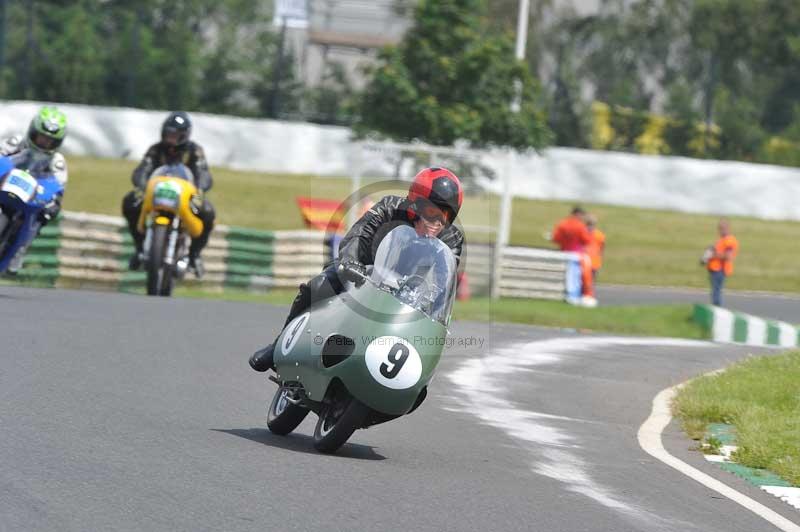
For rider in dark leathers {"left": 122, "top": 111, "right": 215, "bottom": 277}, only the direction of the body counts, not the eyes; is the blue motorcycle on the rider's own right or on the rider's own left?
on the rider's own right

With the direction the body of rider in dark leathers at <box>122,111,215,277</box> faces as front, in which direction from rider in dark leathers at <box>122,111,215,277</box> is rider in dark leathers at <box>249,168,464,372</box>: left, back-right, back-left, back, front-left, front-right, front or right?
front

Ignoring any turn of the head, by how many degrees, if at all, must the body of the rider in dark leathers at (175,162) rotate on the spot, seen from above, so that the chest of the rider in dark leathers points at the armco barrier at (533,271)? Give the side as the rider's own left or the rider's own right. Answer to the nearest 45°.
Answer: approximately 135° to the rider's own left

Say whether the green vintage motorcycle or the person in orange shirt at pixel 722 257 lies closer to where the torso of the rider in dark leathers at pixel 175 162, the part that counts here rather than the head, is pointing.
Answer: the green vintage motorcycle

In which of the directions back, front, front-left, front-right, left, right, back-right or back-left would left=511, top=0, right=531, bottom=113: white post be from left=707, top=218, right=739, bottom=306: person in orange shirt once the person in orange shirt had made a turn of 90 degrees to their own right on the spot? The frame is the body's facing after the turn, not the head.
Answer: front-left

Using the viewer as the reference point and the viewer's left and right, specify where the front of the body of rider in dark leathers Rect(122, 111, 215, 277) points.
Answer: facing the viewer

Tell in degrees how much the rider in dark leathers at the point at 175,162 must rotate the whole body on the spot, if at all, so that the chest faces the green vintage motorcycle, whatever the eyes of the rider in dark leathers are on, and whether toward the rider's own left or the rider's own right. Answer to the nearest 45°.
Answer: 0° — they already face it

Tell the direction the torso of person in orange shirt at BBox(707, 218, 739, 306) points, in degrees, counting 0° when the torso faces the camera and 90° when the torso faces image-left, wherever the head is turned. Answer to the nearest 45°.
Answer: approximately 90°
